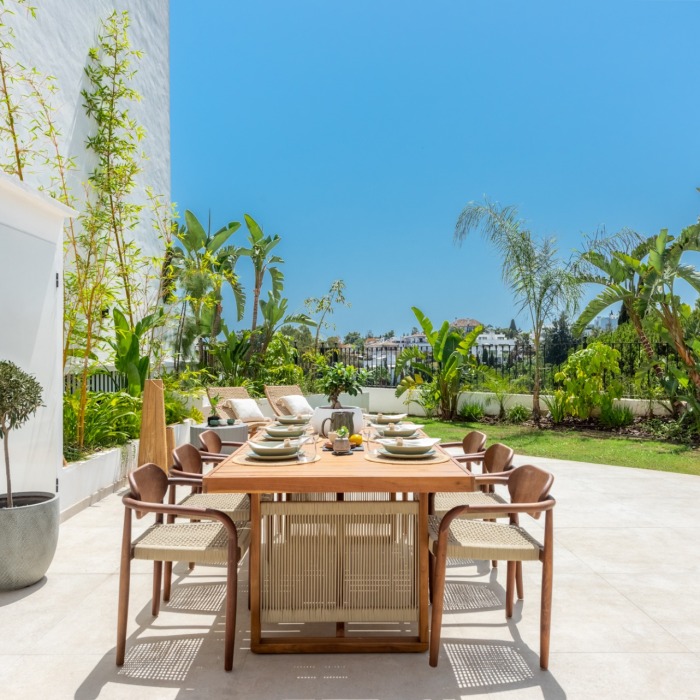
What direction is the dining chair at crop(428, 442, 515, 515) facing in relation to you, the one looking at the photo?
facing to the left of the viewer

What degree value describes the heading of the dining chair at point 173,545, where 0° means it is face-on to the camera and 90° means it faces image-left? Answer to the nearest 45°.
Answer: approximately 270°

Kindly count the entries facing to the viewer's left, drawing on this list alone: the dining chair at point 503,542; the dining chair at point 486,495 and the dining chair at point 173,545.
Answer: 2

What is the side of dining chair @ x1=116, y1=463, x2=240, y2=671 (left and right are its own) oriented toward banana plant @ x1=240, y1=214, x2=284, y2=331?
left

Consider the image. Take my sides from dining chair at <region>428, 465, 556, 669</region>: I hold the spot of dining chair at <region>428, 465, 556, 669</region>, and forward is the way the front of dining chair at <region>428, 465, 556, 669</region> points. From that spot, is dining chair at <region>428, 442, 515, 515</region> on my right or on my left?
on my right

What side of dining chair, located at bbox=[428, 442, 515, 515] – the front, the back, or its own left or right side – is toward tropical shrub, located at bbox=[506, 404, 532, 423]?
right

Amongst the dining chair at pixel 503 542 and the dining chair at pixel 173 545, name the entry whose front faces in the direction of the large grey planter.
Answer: the dining chair at pixel 503 542

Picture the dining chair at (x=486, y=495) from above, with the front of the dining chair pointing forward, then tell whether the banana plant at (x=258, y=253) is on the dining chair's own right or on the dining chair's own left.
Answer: on the dining chair's own right

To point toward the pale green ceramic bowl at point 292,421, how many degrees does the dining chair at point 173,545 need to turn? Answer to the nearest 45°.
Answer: approximately 45° to its left

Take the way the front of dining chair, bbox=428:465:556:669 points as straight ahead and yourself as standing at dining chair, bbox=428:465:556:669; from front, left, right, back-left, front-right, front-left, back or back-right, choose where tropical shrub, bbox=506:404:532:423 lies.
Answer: right

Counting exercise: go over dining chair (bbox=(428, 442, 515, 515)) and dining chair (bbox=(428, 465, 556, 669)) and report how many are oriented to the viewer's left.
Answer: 2

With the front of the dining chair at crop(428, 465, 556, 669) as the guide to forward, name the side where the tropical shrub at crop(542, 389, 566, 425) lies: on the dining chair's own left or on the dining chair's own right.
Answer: on the dining chair's own right

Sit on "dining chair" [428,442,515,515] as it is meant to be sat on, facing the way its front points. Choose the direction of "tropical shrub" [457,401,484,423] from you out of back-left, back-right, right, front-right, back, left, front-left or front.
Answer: right

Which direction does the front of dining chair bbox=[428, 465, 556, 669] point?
to the viewer's left

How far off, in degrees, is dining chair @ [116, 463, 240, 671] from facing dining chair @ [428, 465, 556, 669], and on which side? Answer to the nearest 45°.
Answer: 0° — it already faces it
